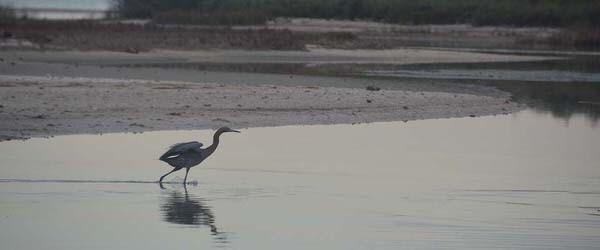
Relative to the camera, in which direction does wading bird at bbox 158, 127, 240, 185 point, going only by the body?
to the viewer's right
